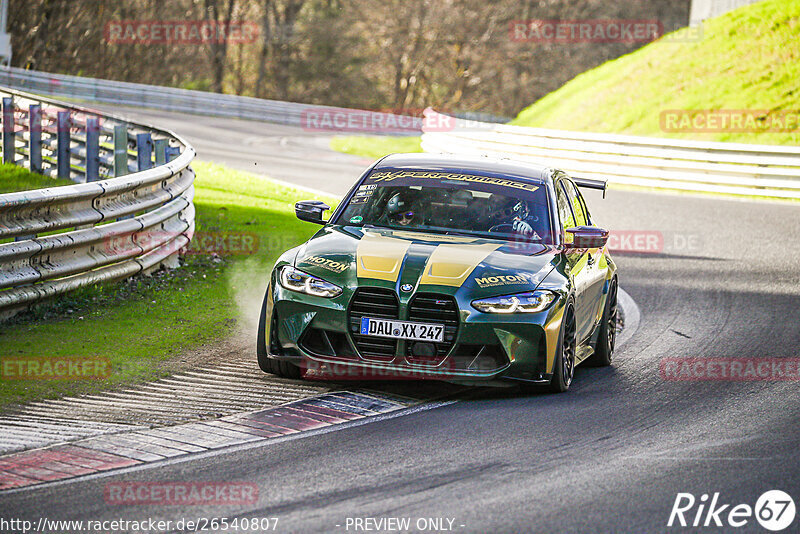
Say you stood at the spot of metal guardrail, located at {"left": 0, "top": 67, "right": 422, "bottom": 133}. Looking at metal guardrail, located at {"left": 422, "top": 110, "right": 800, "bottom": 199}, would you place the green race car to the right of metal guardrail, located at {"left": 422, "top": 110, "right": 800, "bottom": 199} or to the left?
right

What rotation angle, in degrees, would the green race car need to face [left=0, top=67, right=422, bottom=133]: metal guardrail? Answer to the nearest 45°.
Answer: approximately 180°

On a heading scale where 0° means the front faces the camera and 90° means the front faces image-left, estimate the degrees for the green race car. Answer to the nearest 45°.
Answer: approximately 0°

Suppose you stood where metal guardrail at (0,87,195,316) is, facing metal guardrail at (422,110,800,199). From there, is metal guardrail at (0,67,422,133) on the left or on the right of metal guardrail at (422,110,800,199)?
left

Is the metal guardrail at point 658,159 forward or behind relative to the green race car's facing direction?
behind

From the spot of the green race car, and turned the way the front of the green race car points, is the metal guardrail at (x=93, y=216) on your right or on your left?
on your right
